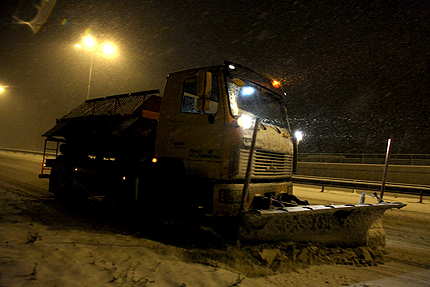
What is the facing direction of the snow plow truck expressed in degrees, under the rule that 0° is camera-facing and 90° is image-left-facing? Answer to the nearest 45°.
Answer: approximately 315°

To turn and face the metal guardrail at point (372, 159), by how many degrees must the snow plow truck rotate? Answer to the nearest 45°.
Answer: approximately 90° to its left
